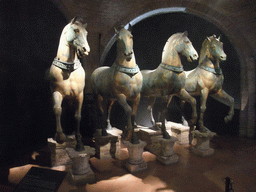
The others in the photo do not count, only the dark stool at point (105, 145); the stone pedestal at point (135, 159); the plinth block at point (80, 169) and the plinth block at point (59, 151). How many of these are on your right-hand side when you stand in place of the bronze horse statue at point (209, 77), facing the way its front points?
4

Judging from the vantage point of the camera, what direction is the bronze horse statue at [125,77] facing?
facing the viewer and to the right of the viewer

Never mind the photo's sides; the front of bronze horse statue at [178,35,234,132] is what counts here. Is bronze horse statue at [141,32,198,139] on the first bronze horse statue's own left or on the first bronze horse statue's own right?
on the first bronze horse statue's own right

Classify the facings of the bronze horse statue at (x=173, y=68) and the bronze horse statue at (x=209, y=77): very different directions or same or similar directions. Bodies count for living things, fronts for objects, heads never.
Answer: same or similar directions

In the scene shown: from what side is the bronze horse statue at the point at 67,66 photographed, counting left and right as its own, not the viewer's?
front

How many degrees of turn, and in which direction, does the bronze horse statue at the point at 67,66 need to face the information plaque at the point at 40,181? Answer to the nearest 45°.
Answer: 0° — it already faces it

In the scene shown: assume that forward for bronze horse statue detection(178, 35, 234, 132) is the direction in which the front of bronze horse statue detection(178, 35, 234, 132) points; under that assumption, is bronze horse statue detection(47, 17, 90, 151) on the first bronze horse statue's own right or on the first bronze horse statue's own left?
on the first bronze horse statue's own right

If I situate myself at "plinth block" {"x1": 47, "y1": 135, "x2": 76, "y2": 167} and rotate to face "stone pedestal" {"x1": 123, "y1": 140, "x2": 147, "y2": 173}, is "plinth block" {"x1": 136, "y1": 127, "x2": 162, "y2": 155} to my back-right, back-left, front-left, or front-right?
front-left

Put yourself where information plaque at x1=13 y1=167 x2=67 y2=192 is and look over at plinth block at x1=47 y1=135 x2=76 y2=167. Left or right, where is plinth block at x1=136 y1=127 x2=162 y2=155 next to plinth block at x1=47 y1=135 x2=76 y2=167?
right

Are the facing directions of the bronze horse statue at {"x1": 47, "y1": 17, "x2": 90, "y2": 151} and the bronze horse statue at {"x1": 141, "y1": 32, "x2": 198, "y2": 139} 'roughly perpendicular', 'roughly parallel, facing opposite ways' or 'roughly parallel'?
roughly parallel

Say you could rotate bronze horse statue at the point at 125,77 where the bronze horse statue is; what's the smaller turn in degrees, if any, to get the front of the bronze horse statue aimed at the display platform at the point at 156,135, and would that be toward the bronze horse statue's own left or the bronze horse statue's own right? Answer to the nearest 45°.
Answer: approximately 90° to the bronze horse statue's own left
